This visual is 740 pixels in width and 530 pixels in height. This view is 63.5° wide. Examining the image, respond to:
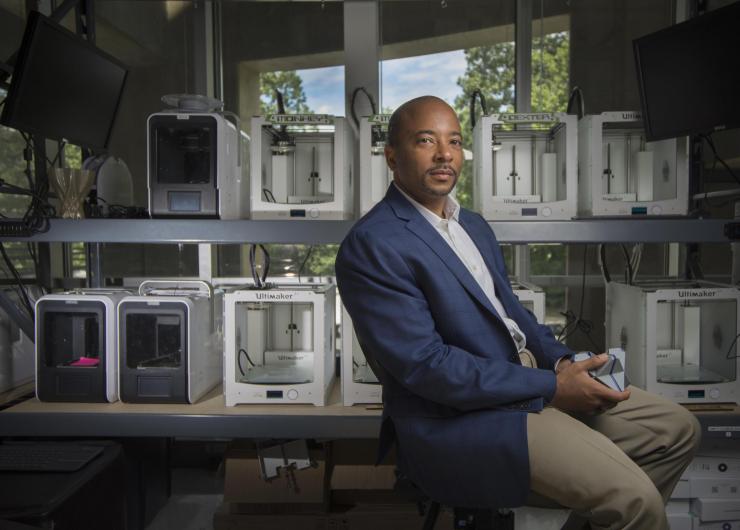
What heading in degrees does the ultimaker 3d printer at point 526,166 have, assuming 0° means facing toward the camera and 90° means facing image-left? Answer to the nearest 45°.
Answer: approximately 0°

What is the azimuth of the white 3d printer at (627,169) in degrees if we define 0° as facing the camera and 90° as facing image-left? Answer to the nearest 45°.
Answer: approximately 0°

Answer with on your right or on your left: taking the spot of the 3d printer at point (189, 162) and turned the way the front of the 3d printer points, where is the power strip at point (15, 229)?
on your right

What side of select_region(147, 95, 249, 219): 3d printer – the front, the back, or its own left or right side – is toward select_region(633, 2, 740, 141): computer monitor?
left

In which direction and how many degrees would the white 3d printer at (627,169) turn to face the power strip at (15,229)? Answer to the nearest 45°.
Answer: approximately 45° to its right

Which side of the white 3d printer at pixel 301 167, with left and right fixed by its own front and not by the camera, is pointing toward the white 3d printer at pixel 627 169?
left
